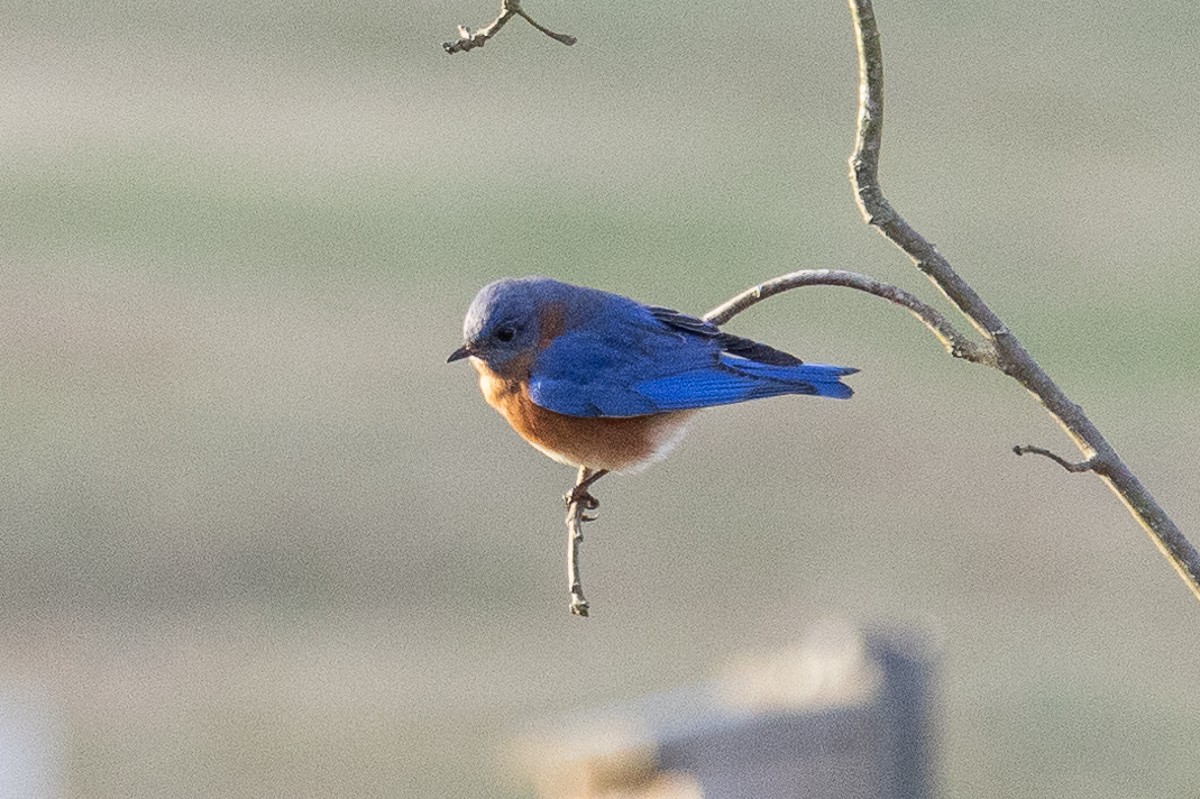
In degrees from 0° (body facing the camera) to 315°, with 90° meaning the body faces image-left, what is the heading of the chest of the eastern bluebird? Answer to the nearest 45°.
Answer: approximately 90°
